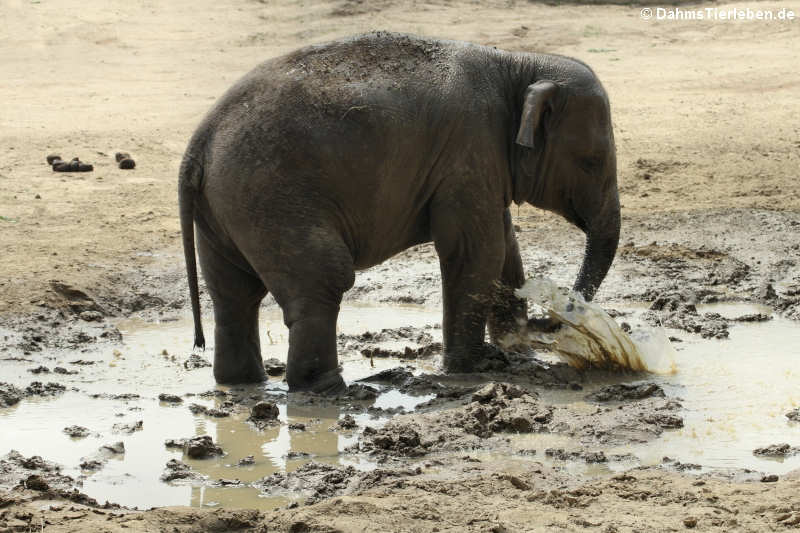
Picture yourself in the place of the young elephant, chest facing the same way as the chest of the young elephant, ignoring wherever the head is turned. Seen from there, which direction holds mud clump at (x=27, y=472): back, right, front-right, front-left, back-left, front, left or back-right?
back-right

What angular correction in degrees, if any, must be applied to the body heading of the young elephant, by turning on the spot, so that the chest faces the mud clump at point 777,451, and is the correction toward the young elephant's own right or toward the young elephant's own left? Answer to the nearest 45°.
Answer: approximately 45° to the young elephant's own right

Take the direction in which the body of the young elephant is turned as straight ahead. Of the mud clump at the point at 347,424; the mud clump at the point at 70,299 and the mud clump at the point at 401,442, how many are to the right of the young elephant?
2

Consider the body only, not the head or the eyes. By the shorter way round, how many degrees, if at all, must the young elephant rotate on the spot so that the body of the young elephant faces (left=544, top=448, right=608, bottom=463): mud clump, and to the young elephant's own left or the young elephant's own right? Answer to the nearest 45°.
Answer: approximately 45° to the young elephant's own right

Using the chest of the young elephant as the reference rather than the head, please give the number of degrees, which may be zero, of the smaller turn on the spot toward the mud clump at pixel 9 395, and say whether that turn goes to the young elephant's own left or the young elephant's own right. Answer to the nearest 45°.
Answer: approximately 180°

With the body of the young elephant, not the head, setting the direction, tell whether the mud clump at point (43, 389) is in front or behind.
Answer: behind

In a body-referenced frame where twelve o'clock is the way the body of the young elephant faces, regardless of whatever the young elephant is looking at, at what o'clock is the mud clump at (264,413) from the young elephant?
The mud clump is roughly at 4 o'clock from the young elephant.

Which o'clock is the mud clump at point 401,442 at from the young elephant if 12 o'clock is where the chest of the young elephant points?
The mud clump is roughly at 3 o'clock from the young elephant.

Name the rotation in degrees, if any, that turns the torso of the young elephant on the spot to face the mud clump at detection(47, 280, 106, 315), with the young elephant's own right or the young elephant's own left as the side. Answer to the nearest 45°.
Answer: approximately 135° to the young elephant's own left

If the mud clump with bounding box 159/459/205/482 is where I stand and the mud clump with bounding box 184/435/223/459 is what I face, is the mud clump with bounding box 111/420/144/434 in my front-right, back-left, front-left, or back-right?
front-left

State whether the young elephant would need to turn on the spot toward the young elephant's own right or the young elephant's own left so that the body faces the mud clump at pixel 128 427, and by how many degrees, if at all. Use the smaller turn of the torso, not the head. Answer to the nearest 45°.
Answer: approximately 135° to the young elephant's own right

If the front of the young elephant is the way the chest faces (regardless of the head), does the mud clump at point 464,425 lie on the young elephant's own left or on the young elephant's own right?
on the young elephant's own right

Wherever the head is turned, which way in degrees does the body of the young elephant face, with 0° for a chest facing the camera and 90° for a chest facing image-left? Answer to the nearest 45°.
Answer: approximately 270°

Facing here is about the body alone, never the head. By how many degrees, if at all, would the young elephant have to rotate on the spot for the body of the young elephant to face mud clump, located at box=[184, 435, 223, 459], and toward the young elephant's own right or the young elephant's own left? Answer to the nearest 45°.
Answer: approximately 135° to the young elephant's own right
